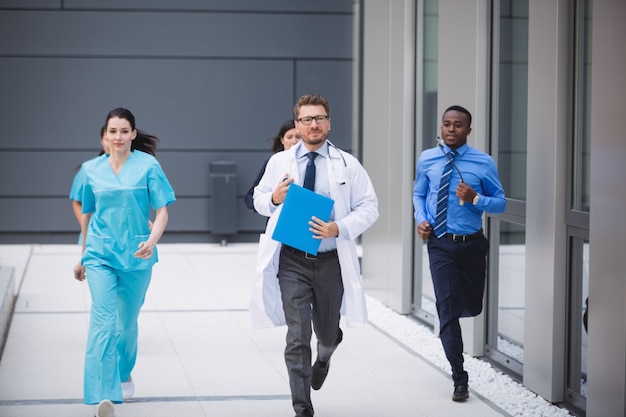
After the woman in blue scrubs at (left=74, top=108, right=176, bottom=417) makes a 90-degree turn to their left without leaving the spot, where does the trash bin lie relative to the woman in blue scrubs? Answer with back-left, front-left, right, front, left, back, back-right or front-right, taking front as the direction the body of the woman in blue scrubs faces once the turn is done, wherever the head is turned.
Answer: left

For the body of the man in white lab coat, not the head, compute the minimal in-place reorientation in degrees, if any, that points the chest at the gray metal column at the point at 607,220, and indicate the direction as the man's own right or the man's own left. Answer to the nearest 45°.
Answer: approximately 90° to the man's own left

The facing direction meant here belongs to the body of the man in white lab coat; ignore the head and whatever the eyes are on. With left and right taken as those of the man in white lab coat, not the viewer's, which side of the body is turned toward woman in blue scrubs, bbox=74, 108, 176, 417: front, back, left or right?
right

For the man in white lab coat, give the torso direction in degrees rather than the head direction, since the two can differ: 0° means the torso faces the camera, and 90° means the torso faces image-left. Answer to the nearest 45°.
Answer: approximately 0°

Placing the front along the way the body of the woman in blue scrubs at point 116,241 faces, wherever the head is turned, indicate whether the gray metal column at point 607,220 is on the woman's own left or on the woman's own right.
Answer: on the woman's own left

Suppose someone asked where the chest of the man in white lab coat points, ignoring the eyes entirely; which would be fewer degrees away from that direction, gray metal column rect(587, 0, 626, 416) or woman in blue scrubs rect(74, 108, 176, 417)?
the gray metal column

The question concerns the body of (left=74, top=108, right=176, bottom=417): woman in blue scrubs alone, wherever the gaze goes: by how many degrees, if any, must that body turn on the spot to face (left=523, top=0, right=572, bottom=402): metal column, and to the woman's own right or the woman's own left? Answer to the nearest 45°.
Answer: approximately 90° to the woman's own left

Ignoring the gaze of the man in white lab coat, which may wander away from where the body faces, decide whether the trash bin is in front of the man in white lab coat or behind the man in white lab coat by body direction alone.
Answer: behind

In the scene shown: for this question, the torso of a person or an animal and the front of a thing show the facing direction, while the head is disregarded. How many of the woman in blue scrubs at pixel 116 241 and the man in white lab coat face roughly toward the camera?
2

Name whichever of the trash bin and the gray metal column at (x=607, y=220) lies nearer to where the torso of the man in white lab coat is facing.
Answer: the gray metal column
